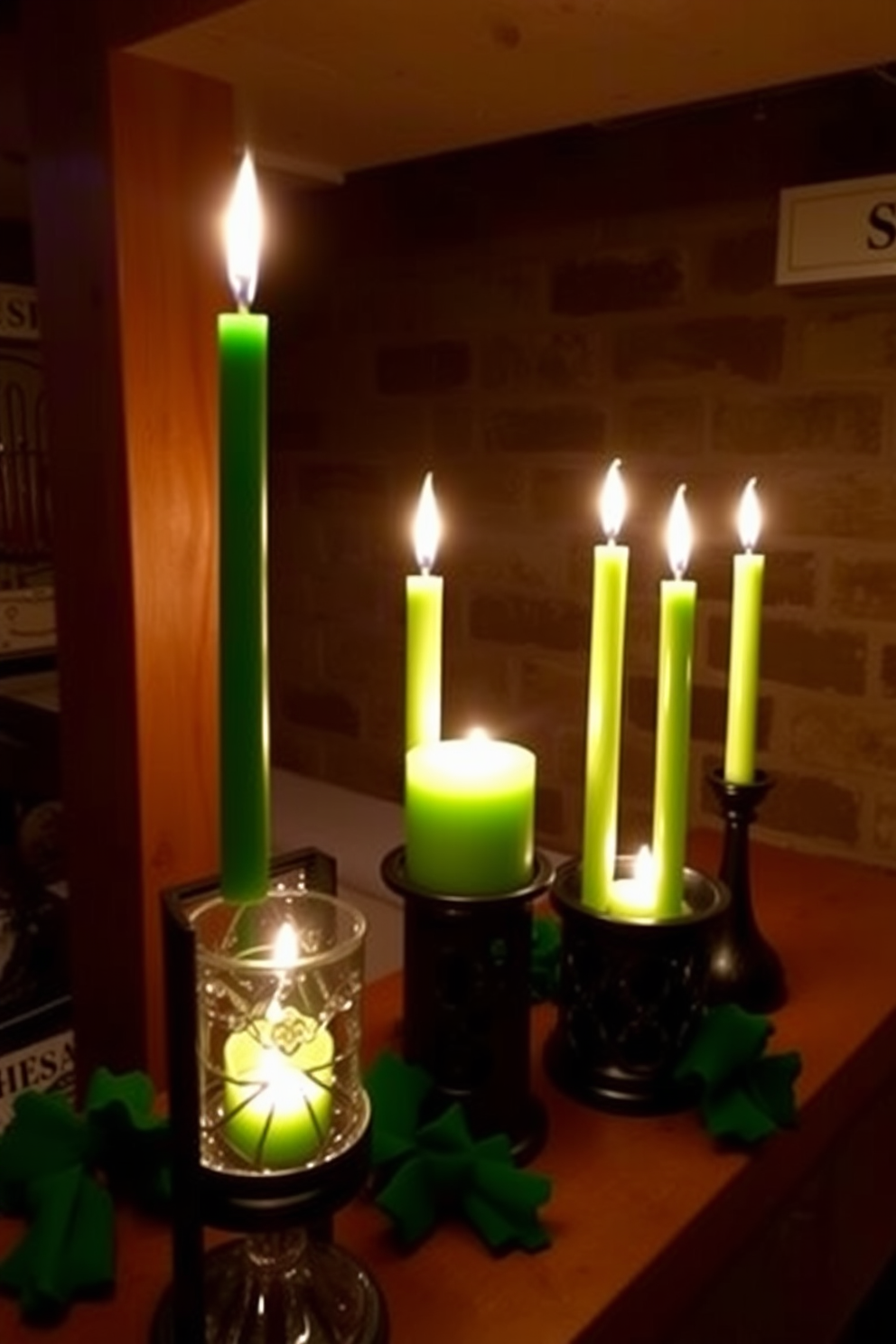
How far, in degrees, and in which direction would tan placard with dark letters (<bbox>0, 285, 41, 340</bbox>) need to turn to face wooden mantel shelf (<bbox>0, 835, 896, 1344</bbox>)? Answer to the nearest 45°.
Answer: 0° — it already faces it

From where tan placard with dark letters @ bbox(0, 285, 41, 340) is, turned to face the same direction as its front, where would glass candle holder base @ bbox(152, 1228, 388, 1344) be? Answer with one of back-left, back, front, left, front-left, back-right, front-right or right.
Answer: front

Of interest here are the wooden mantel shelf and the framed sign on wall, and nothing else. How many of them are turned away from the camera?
0

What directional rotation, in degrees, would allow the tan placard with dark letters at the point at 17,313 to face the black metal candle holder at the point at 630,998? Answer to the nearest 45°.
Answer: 0° — it already faces it

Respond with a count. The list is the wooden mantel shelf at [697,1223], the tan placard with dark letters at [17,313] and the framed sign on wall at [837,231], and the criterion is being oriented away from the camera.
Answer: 0

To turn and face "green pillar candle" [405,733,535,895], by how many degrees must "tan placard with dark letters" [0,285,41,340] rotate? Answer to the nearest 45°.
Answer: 0° — it already faces it

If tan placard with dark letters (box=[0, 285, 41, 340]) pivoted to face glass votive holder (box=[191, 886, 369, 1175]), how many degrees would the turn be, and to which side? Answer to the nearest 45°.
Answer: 0° — it already faces it

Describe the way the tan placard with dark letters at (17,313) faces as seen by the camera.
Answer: facing the viewer

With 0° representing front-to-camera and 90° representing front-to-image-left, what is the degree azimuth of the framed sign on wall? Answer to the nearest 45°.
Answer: approximately 45°
